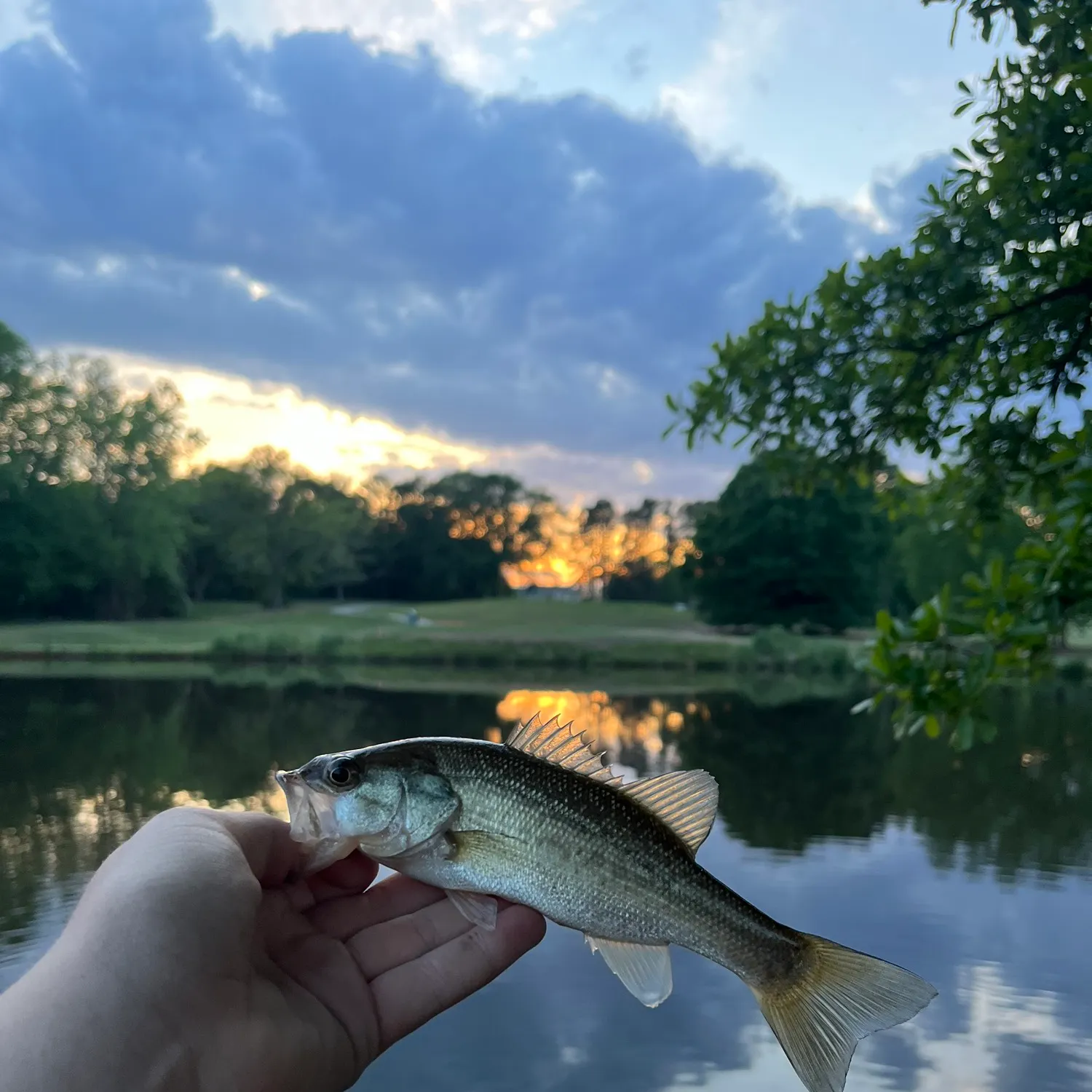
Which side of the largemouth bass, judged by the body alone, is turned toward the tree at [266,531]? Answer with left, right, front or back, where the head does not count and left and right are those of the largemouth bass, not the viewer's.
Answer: right

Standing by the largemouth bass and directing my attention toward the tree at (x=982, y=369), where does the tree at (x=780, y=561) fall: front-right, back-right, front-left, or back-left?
front-left

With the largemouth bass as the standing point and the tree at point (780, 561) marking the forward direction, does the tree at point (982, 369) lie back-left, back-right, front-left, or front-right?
front-right

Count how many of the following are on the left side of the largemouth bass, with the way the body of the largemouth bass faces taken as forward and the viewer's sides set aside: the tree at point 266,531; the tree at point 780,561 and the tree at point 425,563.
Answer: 0

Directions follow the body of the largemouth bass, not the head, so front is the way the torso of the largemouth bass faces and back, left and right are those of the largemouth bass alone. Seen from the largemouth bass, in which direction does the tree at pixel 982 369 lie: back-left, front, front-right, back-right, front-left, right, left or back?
back-right

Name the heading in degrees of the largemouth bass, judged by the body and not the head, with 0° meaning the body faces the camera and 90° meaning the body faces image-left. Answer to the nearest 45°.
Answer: approximately 90°

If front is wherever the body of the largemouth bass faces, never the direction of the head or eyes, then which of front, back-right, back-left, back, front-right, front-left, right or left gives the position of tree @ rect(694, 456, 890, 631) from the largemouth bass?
right

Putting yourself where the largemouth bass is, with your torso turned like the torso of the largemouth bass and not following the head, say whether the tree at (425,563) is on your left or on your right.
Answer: on your right

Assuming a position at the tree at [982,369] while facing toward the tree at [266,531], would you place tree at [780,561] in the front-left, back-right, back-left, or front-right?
front-right
